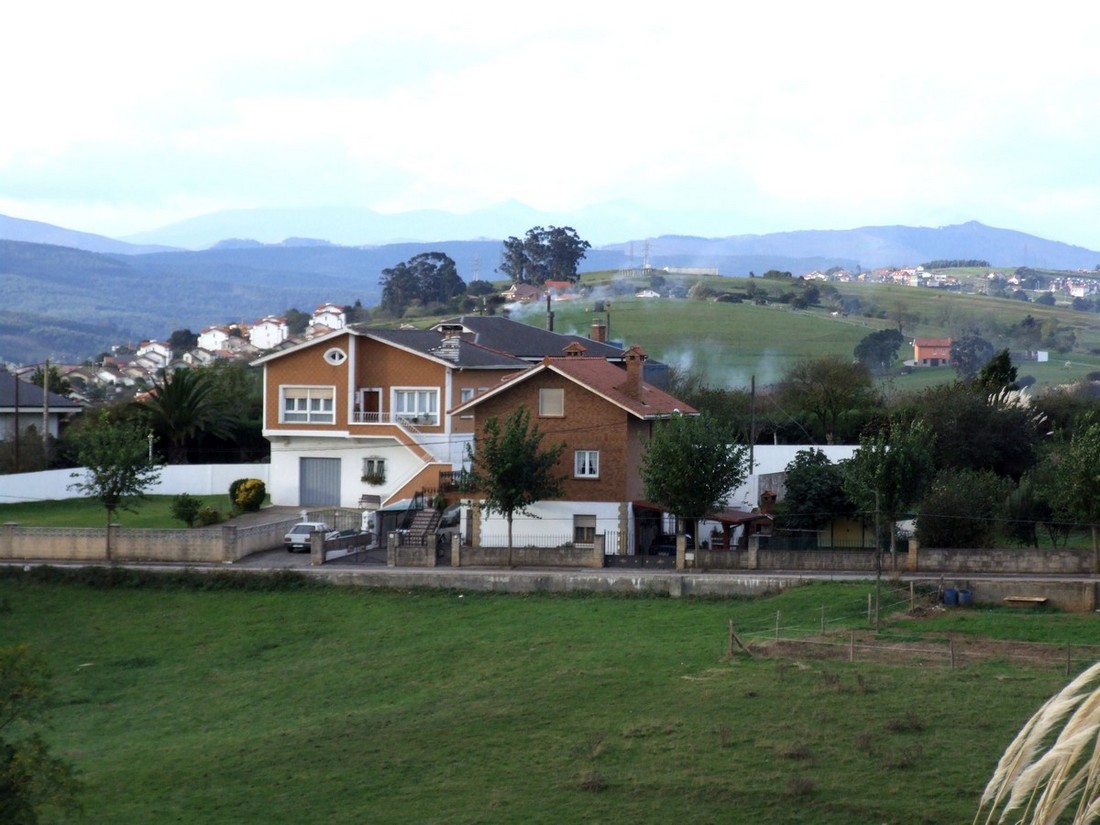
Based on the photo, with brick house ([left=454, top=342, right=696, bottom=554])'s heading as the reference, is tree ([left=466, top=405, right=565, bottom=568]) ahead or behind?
ahead

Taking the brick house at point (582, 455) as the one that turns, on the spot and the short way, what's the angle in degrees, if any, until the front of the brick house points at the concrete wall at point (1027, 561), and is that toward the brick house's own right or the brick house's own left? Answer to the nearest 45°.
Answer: approximately 45° to the brick house's own left

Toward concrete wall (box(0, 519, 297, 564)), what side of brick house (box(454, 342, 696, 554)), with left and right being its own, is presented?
right

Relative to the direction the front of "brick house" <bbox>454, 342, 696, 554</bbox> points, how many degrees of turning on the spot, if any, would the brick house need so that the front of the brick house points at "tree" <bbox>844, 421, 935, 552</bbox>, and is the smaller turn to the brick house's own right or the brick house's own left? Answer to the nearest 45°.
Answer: approximately 45° to the brick house's own left

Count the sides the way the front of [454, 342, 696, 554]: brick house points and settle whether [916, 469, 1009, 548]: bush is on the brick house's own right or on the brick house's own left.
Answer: on the brick house's own left

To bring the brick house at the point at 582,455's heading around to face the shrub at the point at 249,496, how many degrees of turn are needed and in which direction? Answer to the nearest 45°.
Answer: approximately 135° to its right

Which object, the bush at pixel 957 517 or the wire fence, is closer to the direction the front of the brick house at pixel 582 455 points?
the wire fence

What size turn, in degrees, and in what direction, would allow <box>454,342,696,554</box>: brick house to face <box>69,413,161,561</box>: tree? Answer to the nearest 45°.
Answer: approximately 90° to its right

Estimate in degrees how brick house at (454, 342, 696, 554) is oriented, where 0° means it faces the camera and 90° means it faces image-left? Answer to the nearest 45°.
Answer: approximately 0°

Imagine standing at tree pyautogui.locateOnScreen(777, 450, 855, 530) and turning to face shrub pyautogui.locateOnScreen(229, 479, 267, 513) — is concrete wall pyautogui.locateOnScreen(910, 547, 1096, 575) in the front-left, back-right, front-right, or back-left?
back-left

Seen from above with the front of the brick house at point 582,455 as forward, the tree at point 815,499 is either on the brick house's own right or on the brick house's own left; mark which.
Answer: on the brick house's own left

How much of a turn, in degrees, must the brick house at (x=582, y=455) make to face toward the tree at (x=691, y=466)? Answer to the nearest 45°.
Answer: approximately 45° to its left

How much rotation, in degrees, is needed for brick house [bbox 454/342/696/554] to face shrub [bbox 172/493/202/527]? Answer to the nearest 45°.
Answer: approximately 90° to its right
